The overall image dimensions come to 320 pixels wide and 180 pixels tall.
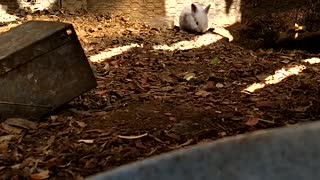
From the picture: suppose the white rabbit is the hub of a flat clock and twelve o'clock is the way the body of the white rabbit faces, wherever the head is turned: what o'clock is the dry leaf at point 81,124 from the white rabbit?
The dry leaf is roughly at 2 o'clock from the white rabbit.

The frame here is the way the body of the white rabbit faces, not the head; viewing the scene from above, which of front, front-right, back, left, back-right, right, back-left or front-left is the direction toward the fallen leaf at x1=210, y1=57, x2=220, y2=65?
front-right

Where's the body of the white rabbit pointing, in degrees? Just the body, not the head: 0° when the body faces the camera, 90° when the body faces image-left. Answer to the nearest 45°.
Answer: approximately 315°

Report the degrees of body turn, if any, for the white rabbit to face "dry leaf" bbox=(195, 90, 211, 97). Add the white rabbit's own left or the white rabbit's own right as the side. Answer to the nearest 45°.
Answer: approximately 45° to the white rabbit's own right

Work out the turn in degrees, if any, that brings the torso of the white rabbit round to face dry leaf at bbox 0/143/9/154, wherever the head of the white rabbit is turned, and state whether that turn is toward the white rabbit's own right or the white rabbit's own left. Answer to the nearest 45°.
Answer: approximately 45° to the white rabbit's own right

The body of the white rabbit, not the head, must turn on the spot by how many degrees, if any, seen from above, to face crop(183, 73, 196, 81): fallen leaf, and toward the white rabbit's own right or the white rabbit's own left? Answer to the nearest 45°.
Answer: approximately 45° to the white rabbit's own right

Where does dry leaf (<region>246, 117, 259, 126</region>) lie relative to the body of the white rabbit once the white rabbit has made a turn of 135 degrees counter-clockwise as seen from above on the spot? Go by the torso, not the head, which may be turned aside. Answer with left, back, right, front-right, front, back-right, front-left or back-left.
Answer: back

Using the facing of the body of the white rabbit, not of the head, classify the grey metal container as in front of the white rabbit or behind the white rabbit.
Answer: in front

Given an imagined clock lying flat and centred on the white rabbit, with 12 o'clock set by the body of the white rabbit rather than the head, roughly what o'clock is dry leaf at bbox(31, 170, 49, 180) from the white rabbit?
The dry leaf is roughly at 2 o'clock from the white rabbit.

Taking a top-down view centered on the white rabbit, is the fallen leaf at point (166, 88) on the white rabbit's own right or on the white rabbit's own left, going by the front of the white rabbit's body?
on the white rabbit's own right
